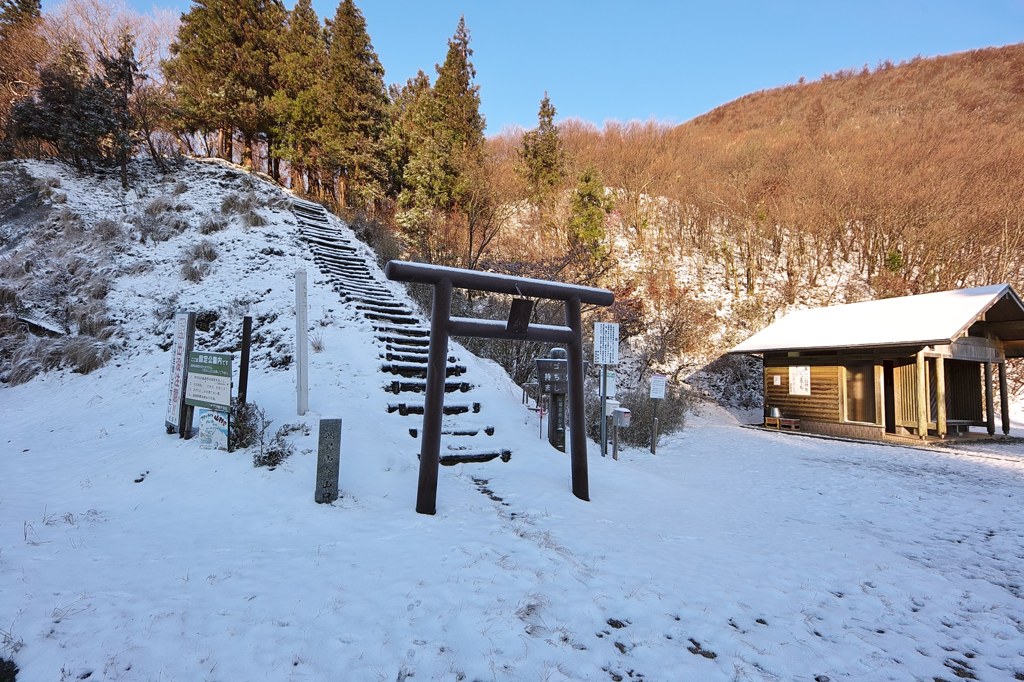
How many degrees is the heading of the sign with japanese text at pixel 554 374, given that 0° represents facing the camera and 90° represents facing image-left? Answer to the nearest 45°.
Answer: approximately 0°

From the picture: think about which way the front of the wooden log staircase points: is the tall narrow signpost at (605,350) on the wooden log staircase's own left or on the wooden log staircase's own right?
on the wooden log staircase's own left

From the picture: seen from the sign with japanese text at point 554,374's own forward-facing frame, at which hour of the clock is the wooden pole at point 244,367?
The wooden pole is roughly at 2 o'clock from the sign with japanese text.

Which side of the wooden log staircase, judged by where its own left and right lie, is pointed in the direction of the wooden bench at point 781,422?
left

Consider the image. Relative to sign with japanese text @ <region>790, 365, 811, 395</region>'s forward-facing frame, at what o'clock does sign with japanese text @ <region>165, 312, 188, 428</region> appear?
sign with japanese text @ <region>165, 312, 188, 428</region> is roughly at 1 o'clock from sign with japanese text @ <region>790, 365, 811, 395</region>.

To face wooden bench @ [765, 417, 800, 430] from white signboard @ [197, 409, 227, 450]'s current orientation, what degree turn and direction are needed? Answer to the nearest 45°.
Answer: approximately 90° to its left

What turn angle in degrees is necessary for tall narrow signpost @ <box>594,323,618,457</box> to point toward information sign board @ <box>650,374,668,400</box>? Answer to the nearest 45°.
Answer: approximately 135° to its left

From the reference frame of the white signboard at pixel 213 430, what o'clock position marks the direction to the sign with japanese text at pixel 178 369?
The sign with japanese text is roughly at 5 o'clock from the white signboard.

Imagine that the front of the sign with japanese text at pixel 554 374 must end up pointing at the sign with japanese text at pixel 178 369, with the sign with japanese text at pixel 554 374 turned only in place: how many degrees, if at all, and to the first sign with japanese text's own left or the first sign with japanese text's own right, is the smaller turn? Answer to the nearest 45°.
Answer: approximately 90° to the first sign with japanese text's own right
